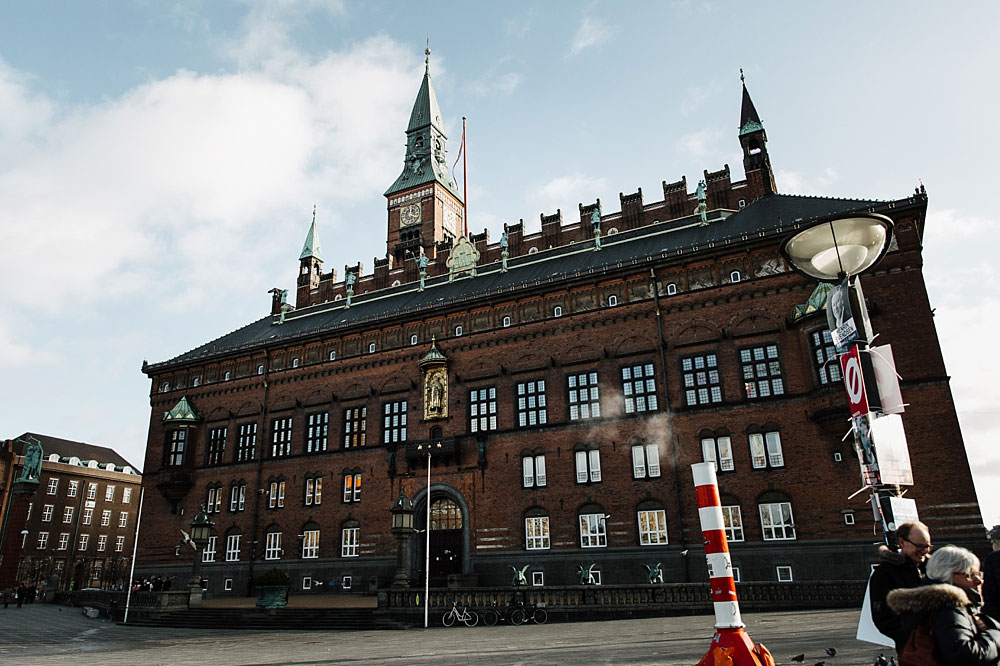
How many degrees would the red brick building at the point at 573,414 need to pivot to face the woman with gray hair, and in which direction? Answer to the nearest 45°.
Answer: approximately 45° to its left

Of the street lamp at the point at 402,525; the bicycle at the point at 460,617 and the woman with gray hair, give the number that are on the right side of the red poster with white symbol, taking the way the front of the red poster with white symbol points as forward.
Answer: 2

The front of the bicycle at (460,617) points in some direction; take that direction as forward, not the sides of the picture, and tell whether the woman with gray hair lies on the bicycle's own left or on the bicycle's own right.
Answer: on the bicycle's own left

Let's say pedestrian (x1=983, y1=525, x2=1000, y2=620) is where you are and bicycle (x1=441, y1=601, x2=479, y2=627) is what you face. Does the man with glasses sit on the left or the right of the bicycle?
left

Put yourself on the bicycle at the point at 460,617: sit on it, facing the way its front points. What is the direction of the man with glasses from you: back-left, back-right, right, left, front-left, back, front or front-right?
left

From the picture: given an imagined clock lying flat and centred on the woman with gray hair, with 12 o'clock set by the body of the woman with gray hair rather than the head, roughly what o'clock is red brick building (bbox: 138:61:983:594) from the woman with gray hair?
The red brick building is roughly at 8 o'clock from the woman with gray hair.

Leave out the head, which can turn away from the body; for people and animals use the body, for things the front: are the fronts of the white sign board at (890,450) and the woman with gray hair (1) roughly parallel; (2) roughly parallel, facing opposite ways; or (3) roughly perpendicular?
roughly perpendicular

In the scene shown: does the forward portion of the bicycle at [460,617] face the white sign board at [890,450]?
no

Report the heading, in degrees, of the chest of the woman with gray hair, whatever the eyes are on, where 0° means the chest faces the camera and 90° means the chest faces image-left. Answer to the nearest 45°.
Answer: approximately 270°

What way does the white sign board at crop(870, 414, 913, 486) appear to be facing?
toward the camera

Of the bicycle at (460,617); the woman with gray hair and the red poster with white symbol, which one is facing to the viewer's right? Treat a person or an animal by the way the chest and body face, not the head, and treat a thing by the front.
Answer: the woman with gray hair

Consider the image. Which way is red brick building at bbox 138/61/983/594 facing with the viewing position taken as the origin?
facing the viewer and to the left of the viewer

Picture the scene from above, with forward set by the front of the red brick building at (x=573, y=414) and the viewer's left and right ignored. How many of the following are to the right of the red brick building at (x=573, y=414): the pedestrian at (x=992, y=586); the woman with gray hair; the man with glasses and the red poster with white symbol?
0

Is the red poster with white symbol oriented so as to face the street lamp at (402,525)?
no

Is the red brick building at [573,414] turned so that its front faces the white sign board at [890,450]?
no

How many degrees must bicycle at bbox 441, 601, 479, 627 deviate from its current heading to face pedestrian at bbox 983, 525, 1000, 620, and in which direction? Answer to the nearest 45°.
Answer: approximately 90° to its left

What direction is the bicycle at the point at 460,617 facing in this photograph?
to the viewer's left
